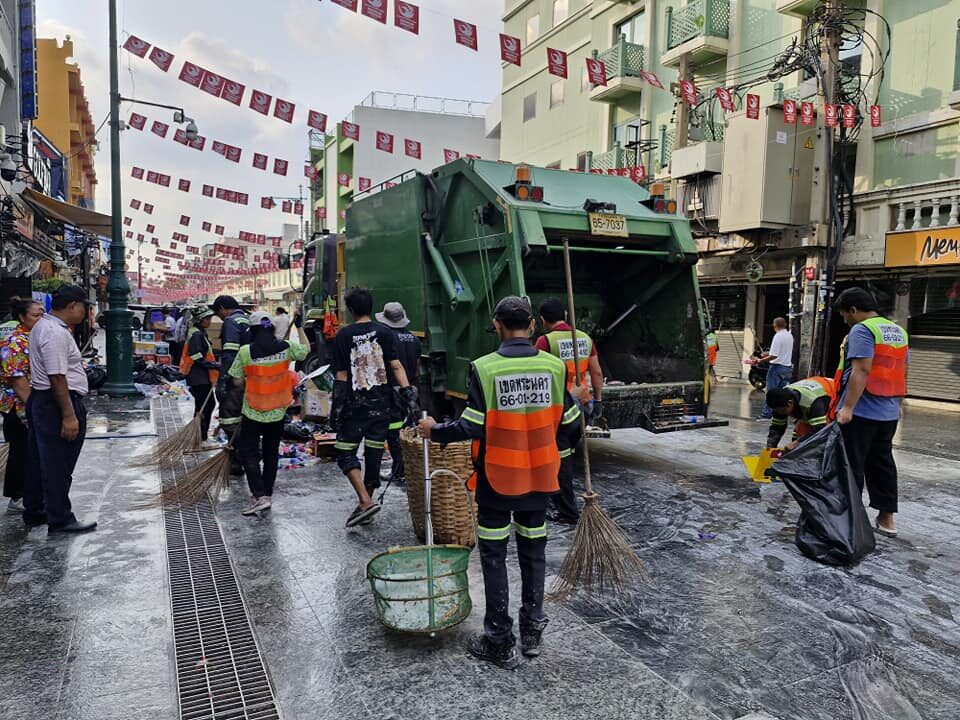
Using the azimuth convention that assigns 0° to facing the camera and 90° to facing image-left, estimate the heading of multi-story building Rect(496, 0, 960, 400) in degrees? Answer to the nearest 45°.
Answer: approximately 45°

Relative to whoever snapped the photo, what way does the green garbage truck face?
facing away from the viewer and to the left of the viewer

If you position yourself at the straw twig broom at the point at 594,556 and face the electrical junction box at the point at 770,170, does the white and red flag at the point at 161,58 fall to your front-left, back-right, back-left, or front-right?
front-left

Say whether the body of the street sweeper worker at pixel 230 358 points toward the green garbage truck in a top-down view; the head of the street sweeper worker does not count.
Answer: no

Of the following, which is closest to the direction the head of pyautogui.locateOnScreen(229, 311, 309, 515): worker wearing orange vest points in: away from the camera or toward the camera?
away from the camera

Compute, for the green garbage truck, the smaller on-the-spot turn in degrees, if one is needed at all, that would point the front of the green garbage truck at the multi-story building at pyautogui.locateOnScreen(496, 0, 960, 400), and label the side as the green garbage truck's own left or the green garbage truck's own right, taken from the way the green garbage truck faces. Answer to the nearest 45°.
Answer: approximately 90° to the green garbage truck's own right

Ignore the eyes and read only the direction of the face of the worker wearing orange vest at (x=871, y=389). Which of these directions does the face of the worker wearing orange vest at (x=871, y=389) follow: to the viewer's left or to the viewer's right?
to the viewer's left

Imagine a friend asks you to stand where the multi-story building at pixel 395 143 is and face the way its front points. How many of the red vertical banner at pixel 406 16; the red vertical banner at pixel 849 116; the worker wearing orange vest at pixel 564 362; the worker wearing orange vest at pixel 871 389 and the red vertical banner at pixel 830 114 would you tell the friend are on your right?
0

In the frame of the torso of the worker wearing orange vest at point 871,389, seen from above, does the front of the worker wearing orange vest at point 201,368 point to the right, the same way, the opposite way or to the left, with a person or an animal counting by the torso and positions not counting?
to the right

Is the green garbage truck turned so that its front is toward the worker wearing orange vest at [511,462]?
no

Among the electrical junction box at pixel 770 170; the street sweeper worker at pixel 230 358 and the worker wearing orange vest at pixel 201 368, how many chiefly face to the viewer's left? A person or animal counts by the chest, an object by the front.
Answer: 1
